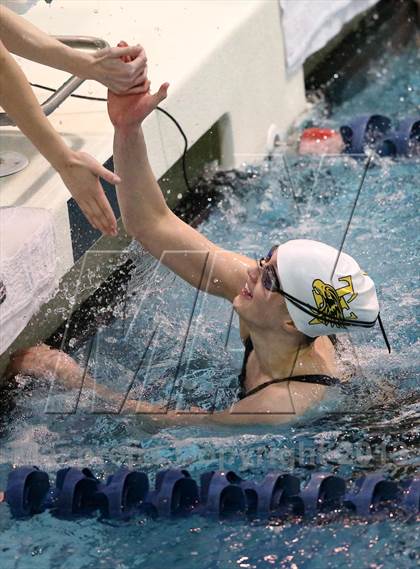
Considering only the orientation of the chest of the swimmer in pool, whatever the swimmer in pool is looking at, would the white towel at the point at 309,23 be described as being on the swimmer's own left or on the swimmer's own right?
on the swimmer's own right

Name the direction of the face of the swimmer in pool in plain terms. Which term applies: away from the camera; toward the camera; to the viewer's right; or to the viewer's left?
to the viewer's left

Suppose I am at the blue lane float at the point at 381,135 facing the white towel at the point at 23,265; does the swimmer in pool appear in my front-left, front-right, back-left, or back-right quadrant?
front-left

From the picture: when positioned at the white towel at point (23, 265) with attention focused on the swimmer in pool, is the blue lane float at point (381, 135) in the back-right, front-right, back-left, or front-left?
front-left

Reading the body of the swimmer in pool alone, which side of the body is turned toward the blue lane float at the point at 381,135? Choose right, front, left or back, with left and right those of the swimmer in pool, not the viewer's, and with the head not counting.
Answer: right

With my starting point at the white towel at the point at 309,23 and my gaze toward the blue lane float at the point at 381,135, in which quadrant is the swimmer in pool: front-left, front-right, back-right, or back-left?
front-right

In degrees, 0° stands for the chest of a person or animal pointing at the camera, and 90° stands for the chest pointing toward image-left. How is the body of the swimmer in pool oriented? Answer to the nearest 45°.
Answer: approximately 90°
